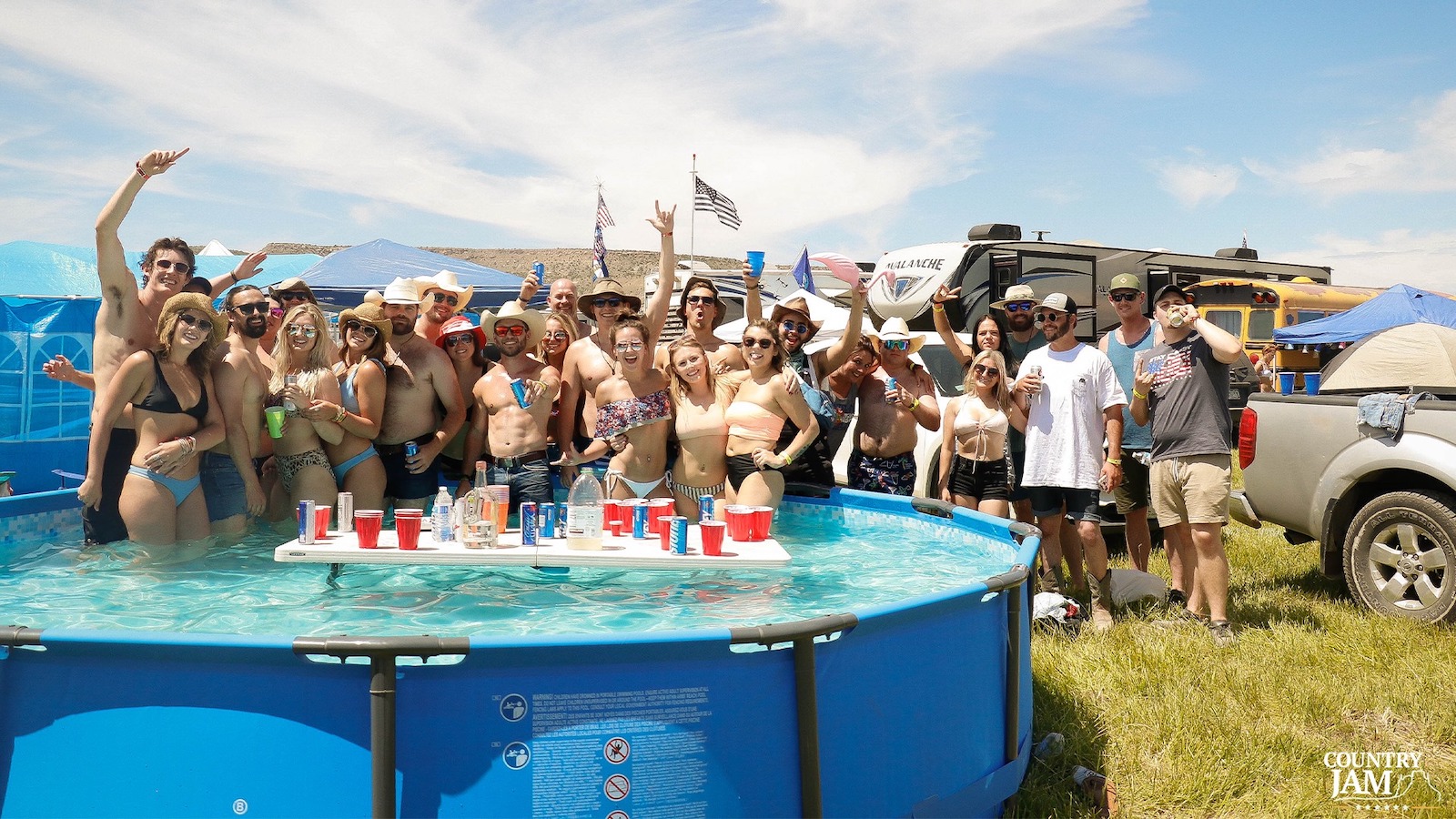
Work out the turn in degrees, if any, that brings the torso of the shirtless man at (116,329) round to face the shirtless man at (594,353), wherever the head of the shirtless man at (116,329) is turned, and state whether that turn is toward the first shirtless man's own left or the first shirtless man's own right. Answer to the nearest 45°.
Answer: approximately 45° to the first shirtless man's own left

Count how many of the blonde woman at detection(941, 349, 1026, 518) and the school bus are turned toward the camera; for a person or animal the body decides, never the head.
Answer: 1

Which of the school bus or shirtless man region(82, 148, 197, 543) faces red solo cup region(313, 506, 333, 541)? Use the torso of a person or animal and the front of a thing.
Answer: the shirtless man

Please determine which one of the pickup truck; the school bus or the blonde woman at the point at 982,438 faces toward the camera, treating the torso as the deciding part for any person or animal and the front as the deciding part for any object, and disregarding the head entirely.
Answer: the blonde woman

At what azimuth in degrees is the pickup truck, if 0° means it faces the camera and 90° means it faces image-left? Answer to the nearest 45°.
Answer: approximately 270°

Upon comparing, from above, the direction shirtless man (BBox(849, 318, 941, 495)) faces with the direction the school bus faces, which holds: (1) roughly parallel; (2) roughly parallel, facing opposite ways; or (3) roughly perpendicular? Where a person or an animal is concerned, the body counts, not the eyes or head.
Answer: roughly perpendicular

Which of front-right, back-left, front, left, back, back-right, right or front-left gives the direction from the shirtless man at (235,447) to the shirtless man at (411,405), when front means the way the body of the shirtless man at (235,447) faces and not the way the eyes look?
front-left

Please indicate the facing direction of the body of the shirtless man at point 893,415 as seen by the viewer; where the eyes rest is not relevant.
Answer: toward the camera

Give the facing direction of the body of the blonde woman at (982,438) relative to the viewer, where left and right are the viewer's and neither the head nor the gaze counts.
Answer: facing the viewer

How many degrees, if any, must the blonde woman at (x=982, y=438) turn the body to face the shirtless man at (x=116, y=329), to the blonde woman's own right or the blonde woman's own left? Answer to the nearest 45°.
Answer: approximately 45° to the blonde woman's own right

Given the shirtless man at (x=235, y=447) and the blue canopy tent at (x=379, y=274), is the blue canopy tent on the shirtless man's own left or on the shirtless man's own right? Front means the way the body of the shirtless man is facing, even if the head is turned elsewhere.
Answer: on the shirtless man's own left

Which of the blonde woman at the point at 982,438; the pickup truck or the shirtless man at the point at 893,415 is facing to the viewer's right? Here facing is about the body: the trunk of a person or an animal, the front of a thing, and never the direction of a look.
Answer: the pickup truck

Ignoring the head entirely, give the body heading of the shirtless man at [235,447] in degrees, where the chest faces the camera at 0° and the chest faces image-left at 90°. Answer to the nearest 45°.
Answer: approximately 315°
